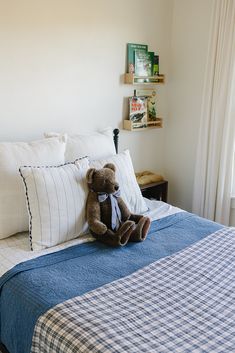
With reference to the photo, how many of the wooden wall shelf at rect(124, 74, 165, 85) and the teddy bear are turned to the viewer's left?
0

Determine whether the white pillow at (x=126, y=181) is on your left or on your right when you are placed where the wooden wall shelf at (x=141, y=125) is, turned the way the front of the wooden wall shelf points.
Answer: on your right

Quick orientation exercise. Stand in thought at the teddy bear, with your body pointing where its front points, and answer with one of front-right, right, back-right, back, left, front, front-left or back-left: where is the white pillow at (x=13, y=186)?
back-right

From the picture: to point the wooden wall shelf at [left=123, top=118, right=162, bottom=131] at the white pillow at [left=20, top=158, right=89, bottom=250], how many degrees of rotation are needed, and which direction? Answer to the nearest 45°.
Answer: approximately 45° to its right

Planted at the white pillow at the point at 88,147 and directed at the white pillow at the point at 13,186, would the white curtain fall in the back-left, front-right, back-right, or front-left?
back-left

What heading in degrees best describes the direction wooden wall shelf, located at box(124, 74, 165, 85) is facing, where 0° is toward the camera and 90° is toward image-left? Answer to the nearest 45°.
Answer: approximately 315°

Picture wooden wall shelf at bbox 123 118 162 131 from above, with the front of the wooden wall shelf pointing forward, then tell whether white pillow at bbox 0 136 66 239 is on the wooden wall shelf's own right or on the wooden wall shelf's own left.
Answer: on the wooden wall shelf's own right

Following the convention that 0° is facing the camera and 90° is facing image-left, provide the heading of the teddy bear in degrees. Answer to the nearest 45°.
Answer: approximately 315°

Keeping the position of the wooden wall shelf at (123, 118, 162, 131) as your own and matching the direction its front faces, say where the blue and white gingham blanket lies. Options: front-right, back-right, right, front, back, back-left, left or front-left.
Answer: front-right
